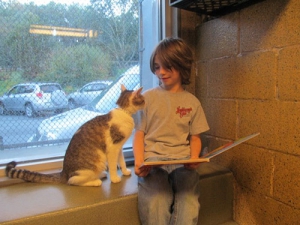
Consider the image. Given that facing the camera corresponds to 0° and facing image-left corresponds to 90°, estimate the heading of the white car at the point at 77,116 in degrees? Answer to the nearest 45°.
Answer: approximately 45°

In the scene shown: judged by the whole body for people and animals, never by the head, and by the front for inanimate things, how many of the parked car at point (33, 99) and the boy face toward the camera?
1

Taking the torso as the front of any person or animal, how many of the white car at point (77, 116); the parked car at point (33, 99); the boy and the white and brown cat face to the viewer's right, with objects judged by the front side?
1

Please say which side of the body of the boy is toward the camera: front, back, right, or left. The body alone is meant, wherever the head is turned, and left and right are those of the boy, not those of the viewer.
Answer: front

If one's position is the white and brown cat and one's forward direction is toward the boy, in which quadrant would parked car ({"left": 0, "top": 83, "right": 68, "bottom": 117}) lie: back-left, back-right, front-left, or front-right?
back-left

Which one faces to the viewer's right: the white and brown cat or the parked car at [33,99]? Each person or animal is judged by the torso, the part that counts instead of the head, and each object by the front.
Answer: the white and brown cat

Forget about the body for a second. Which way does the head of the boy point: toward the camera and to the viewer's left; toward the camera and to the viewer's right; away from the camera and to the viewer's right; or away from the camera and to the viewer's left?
toward the camera and to the viewer's left

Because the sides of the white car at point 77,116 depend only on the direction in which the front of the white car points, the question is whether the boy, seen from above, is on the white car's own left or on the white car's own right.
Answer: on the white car's own left

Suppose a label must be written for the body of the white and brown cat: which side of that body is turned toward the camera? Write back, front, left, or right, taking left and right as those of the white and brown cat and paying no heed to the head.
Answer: right

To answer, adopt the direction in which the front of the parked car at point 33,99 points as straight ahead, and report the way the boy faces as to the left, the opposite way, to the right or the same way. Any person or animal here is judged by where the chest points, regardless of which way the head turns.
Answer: to the left

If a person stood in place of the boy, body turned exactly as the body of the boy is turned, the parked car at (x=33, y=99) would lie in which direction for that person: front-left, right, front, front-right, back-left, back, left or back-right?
right
